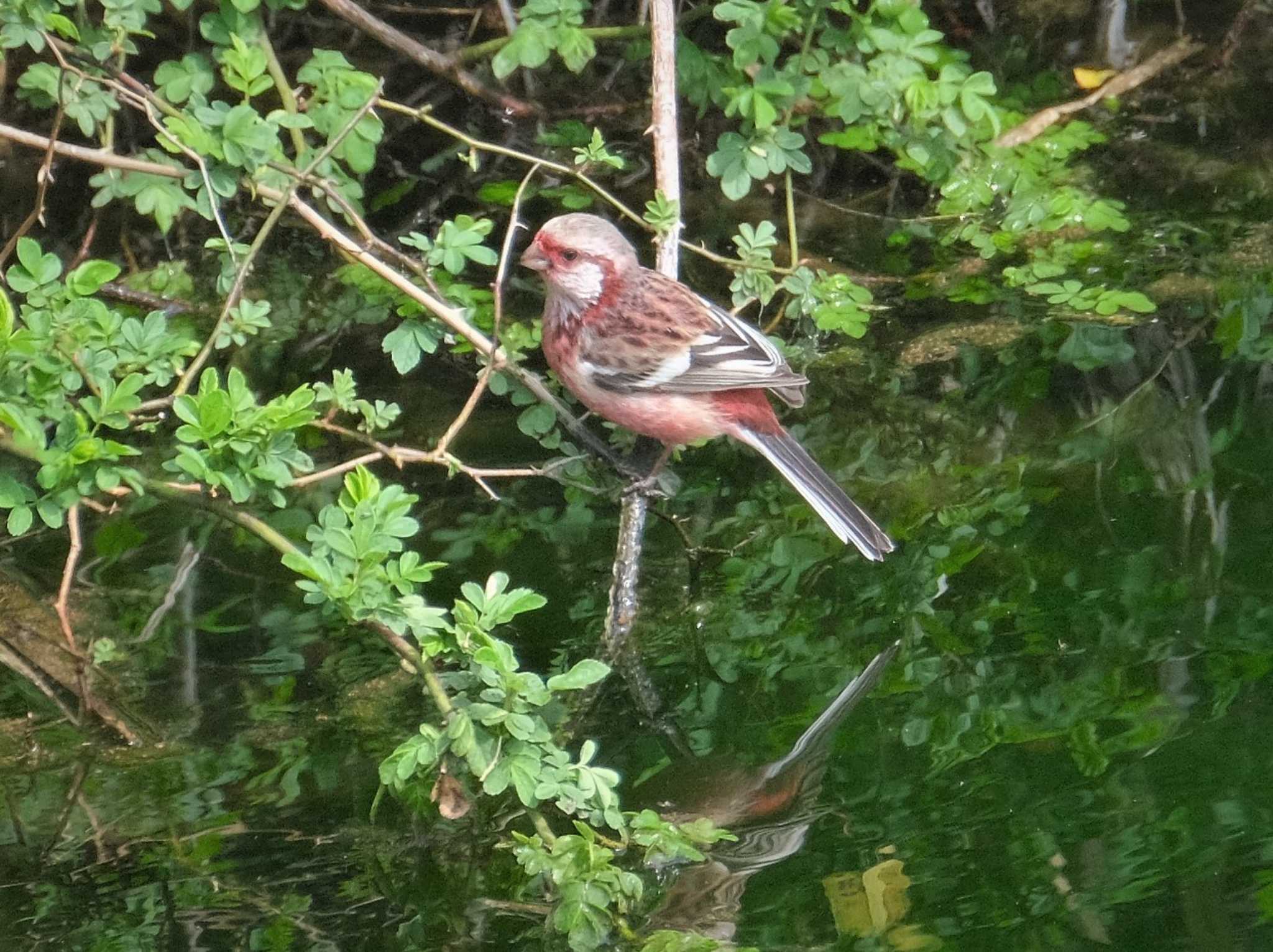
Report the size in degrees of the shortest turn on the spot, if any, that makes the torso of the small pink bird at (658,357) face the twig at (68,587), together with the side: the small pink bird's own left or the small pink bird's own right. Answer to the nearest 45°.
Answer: approximately 45° to the small pink bird's own left

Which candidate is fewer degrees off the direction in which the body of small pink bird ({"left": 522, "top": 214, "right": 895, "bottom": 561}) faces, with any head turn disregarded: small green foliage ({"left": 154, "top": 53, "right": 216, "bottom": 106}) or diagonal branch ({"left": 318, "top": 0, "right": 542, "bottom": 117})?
the small green foliage

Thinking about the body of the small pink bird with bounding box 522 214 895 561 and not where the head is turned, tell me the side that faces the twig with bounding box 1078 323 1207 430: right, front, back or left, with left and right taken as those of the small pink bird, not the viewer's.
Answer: back

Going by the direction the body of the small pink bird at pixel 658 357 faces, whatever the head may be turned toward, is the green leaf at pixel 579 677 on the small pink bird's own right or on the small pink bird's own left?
on the small pink bird's own left

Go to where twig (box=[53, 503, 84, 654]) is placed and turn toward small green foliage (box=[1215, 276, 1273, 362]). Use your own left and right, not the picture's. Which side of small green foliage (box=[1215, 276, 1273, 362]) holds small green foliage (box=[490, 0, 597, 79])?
left

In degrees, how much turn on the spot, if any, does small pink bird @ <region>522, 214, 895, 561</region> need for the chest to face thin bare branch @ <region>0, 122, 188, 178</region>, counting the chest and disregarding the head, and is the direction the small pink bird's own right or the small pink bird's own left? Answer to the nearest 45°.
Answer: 0° — it already faces it

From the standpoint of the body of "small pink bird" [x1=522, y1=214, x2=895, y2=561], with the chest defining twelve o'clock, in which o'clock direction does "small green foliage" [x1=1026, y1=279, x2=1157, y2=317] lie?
The small green foliage is roughly at 5 o'clock from the small pink bird.

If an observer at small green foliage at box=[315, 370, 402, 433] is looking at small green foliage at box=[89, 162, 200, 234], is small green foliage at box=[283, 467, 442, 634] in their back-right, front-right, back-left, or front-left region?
back-left

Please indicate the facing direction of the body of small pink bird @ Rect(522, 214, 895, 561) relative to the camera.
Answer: to the viewer's left

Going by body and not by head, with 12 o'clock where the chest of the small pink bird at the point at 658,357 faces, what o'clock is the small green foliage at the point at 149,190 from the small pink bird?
The small green foliage is roughly at 12 o'clock from the small pink bird.
